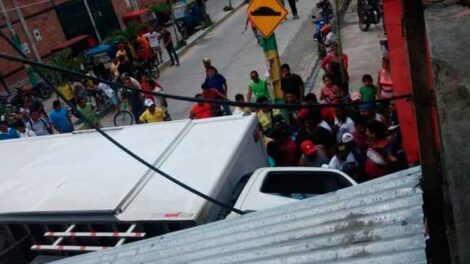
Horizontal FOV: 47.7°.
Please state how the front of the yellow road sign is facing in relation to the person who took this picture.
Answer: facing the viewer

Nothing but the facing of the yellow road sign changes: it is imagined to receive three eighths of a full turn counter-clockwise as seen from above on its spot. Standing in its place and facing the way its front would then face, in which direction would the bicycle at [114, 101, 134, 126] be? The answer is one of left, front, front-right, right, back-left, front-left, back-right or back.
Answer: left

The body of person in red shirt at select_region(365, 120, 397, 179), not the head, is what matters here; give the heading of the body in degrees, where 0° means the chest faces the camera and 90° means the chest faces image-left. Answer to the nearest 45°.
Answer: approximately 90°

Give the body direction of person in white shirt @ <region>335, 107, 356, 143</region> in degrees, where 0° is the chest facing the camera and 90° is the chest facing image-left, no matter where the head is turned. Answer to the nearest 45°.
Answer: approximately 90°

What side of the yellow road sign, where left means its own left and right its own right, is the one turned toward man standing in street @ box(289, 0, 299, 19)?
back

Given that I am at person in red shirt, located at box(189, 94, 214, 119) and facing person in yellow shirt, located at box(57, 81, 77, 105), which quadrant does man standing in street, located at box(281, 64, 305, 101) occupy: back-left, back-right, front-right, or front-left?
back-right

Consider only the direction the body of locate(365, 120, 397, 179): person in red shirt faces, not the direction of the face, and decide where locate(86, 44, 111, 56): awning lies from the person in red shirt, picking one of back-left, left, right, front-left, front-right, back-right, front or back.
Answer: front-right
